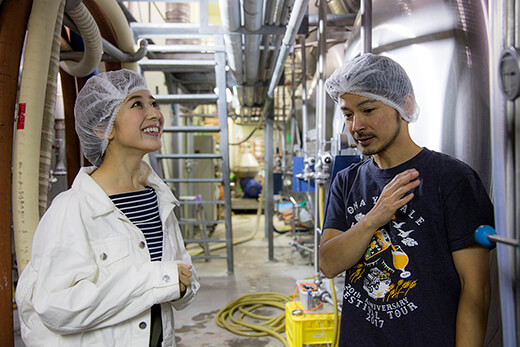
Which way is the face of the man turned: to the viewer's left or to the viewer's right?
to the viewer's left

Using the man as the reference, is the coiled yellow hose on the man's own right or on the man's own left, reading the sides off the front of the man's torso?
on the man's own right

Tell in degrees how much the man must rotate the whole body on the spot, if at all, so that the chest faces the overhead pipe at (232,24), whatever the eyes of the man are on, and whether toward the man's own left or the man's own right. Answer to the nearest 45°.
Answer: approximately 90° to the man's own right

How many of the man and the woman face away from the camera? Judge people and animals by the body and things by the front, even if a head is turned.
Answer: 0

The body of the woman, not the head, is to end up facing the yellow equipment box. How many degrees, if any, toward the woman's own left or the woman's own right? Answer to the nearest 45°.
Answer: approximately 90° to the woman's own left

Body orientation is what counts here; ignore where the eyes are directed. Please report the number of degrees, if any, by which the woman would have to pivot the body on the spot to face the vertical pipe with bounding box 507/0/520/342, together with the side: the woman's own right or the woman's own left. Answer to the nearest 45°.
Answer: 0° — they already face it

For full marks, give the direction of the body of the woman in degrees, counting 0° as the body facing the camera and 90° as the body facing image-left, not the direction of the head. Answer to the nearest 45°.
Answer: approximately 315°

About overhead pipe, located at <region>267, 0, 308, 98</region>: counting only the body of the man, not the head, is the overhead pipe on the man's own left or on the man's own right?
on the man's own right

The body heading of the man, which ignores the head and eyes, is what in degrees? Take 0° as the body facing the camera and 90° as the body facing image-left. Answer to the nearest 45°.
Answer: approximately 45°
